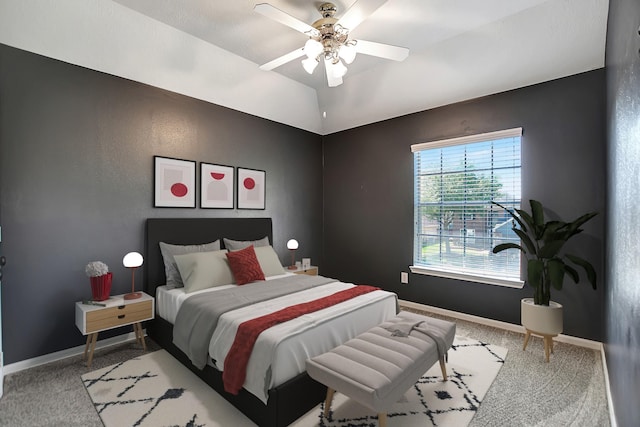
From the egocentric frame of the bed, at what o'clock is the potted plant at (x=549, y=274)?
The potted plant is roughly at 11 o'clock from the bed.

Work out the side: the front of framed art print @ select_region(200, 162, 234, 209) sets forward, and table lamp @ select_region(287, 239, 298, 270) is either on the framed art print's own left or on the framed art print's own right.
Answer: on the framed art print's own left

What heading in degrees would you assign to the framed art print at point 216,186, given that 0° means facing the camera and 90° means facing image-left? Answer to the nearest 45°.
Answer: approximately 315°

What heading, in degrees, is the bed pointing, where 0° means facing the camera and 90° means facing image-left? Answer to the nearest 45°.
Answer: approximately 315°

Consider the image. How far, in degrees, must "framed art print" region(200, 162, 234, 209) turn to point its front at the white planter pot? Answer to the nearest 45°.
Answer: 0° — it already faces it

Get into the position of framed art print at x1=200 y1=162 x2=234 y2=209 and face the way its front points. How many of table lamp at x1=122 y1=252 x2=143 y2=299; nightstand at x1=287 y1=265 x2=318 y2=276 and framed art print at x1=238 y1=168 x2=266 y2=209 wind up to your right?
1

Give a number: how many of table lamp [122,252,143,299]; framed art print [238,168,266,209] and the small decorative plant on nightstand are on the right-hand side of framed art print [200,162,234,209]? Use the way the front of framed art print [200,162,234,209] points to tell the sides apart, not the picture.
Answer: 2

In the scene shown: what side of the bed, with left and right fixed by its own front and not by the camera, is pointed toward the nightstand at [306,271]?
left

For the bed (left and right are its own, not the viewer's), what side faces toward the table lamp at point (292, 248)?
left
